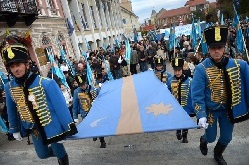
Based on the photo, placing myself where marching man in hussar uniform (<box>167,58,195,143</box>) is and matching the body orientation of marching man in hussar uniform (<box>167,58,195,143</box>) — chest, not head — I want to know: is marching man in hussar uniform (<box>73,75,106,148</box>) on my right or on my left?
on my right

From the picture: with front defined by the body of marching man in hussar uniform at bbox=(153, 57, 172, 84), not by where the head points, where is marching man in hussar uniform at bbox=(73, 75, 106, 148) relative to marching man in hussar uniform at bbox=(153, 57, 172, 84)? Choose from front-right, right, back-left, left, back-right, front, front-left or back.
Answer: front-right

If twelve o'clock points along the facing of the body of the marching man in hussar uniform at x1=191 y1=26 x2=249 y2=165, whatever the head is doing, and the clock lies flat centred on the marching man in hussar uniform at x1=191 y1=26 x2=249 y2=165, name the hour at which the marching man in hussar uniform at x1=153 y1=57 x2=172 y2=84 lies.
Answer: the marching man in hussar uniform at x1=153 y1=57 x2=172 y2=84 is roughly at 5 o'clock from the marching man in hussar uniform at x1=191 y1=26 x2=249 y2=165.
